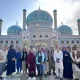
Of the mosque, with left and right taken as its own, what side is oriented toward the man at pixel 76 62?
front

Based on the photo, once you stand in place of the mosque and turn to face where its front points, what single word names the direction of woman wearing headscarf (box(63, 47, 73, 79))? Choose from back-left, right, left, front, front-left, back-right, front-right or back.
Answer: front

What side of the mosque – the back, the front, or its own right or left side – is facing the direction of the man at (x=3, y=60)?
front

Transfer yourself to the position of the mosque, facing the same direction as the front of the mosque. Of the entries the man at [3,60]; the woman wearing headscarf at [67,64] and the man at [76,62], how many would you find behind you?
0

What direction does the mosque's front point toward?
toward the camera
